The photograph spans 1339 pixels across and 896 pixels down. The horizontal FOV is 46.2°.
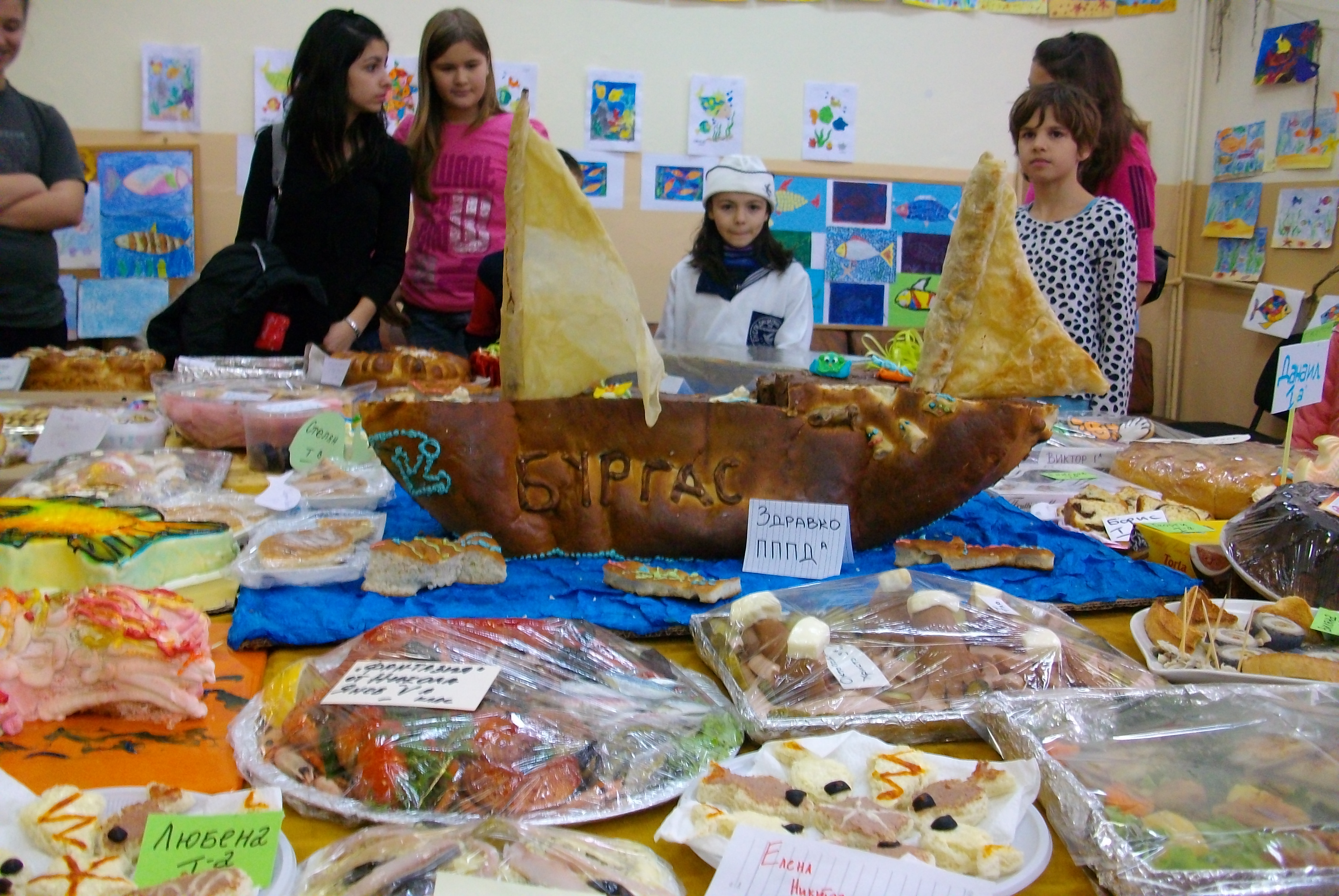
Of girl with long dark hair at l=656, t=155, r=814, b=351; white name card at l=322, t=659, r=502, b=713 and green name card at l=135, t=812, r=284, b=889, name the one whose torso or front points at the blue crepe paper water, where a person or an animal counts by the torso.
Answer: the girl with long dark hair

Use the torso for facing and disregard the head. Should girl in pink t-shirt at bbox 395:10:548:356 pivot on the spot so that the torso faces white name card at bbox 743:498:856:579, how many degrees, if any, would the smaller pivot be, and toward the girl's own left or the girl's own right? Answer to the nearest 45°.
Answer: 0° — they already face it

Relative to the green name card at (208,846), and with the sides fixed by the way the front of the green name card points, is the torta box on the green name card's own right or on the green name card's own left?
on the green name card's own left

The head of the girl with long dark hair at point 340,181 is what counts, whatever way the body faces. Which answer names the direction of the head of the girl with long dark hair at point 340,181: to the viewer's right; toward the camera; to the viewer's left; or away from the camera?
to the viewer's right

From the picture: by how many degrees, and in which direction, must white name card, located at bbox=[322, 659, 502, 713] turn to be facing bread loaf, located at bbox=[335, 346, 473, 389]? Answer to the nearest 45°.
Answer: approximately 180°

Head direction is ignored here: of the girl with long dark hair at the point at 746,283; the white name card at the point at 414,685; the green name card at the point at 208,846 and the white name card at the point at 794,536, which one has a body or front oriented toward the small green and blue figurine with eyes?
the girl with long dark hair

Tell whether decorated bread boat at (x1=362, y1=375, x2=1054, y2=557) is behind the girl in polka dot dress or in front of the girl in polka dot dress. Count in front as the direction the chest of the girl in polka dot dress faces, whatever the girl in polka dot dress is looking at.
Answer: in front

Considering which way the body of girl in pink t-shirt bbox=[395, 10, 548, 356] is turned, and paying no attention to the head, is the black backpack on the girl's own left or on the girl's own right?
on the girl's own right

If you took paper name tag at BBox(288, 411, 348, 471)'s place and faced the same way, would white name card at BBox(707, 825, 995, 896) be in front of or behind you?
in front
